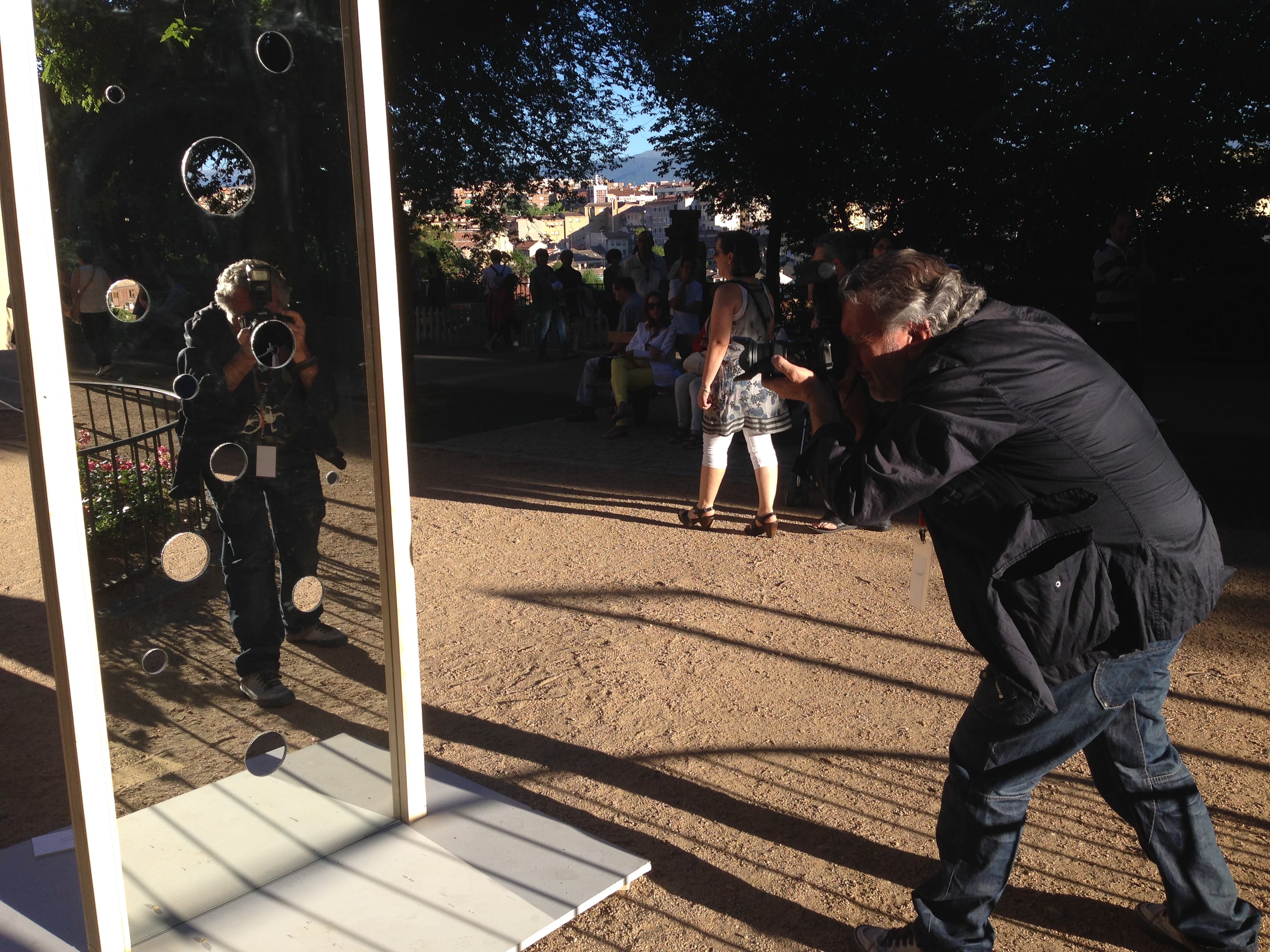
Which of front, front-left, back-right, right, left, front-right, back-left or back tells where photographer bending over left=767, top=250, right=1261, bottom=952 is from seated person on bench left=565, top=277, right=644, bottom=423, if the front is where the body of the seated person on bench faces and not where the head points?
left

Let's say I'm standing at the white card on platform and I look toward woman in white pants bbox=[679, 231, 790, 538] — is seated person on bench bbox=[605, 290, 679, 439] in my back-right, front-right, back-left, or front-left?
front-left

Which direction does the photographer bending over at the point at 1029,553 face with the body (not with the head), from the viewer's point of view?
to the viewer's left

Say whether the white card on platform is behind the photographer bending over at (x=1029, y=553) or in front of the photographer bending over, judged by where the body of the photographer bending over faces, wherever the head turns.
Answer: in front

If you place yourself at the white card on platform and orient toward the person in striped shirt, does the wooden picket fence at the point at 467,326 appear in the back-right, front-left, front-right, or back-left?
front-left

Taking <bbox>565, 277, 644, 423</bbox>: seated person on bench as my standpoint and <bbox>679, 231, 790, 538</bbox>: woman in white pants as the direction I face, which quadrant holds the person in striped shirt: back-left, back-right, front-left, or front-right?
front-left

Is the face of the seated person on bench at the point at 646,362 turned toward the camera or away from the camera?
toward the camera

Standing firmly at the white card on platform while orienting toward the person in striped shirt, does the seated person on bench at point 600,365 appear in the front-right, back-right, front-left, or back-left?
front-left

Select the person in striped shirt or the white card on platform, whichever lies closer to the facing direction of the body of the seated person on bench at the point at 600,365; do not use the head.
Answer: the white card on platform

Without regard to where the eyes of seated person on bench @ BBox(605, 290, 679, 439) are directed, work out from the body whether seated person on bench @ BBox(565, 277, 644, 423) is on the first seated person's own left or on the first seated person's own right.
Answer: on the first seated person's own right

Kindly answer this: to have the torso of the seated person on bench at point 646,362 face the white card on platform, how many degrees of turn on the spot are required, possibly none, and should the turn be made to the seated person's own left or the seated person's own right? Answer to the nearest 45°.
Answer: approximately 45° to the seated person's own left
